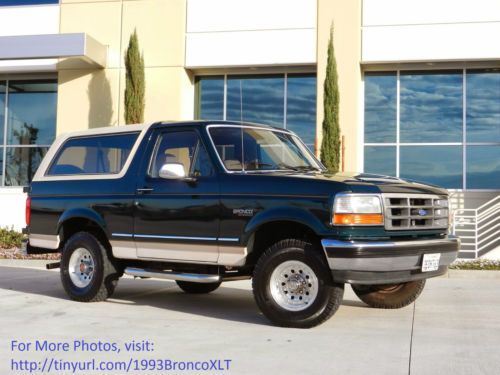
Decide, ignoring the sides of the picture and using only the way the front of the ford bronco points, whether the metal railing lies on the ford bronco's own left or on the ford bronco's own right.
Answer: on the ford bronco's own left

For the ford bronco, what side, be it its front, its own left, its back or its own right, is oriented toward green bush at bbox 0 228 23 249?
back

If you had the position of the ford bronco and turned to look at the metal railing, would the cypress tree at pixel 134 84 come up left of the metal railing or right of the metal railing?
left

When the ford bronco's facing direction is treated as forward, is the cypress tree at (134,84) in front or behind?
behind

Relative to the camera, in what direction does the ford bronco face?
facing the viewer and to the right of the viewer

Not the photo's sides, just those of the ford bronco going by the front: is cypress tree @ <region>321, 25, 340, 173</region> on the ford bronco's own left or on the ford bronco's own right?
on the ford bronco's own left

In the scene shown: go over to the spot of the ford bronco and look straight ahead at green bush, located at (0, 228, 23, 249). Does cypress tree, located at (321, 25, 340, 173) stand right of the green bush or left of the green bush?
right
